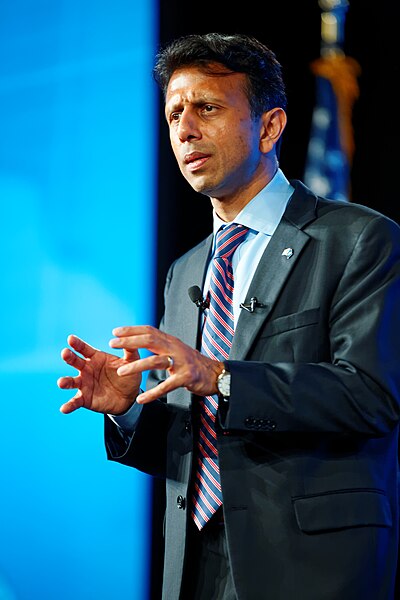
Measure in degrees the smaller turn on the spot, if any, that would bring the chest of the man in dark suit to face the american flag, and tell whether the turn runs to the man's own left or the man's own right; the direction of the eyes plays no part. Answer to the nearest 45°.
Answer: approximately 135° to the man's own right

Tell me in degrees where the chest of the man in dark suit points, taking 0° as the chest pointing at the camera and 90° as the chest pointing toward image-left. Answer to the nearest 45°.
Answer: approximately 45°
